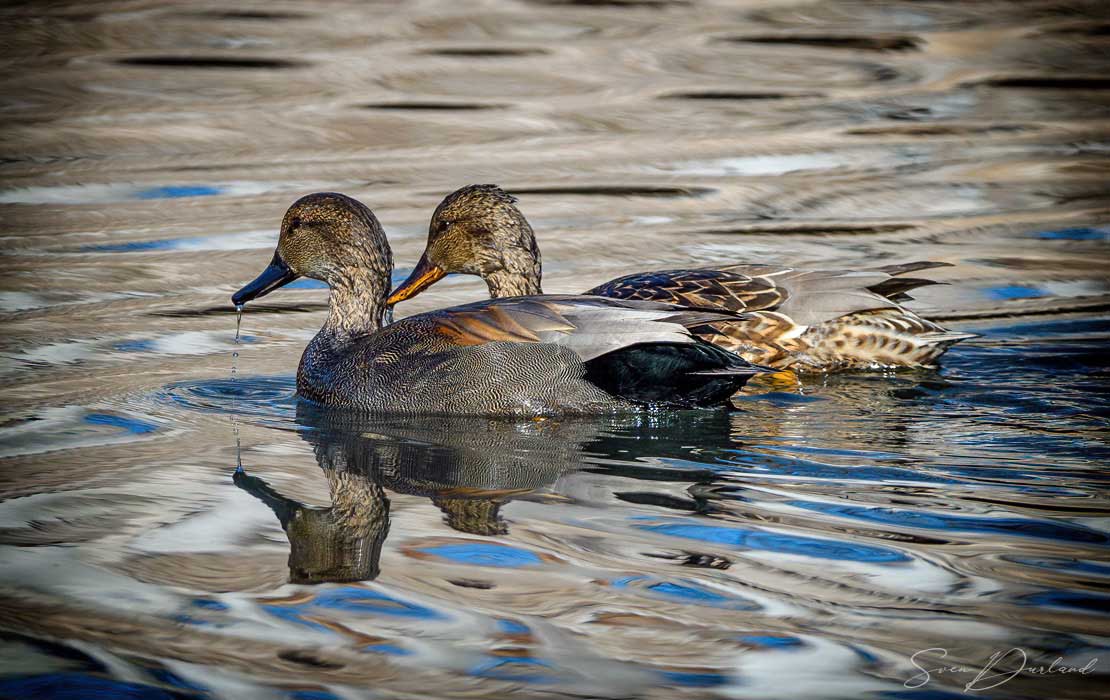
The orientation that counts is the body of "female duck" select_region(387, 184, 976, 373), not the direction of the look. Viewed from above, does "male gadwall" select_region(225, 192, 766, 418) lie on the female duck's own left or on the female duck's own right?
on the female duck's own left

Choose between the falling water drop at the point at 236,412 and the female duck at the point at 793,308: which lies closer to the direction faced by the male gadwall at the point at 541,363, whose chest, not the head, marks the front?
the falling water drop

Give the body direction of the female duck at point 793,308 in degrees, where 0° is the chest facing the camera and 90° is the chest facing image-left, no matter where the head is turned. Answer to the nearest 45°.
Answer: approximately 90°

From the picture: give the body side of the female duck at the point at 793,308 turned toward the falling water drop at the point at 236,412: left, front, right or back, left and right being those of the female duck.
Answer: front

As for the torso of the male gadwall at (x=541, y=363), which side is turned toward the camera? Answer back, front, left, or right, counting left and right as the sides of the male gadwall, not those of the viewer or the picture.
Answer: left

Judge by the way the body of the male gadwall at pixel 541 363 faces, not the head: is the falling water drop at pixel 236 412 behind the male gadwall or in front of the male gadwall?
in front

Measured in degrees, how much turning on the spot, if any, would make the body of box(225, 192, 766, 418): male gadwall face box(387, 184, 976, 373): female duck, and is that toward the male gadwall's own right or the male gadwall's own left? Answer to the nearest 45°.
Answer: approximately 135° to the male gadwall's own right

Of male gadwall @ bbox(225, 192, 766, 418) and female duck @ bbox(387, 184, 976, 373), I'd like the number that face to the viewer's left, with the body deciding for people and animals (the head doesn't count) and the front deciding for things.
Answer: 2
